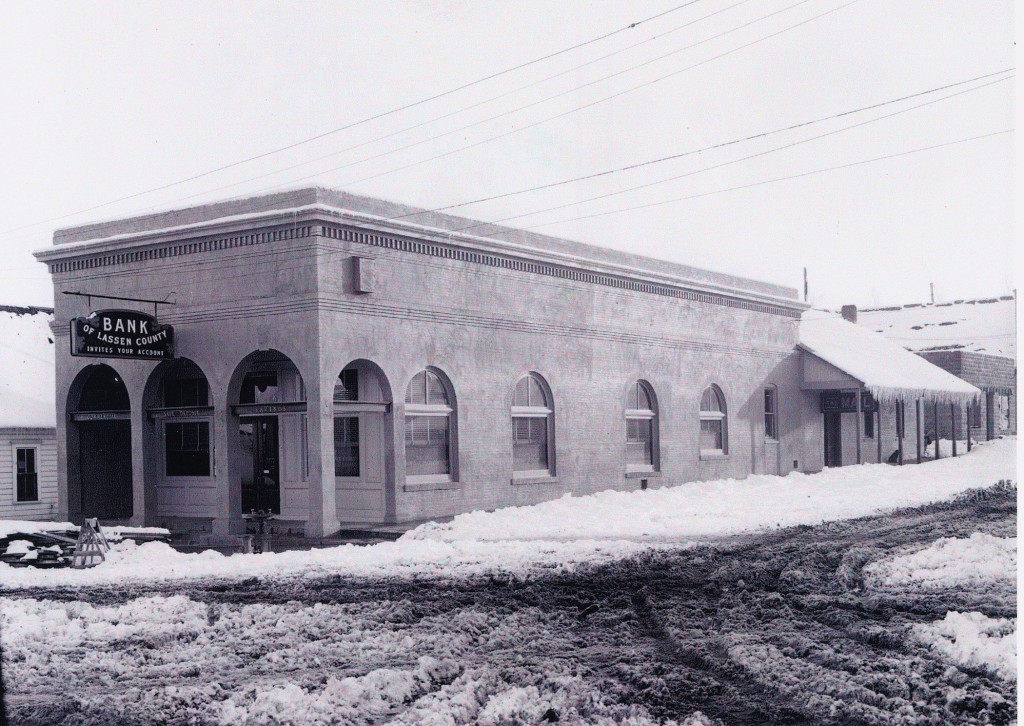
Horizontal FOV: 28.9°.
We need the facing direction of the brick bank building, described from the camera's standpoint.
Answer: facing the viewer and to the left of the viewer

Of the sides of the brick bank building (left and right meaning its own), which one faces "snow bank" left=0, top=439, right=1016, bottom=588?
left

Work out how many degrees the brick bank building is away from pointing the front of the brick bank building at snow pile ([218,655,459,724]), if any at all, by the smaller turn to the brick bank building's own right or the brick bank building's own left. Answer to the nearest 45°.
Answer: approximately 45° to the brick bank building's own left

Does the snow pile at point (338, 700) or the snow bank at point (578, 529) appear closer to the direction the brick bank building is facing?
the snow pile

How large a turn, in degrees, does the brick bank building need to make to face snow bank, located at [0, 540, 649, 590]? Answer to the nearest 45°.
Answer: approximately 45° to its left
